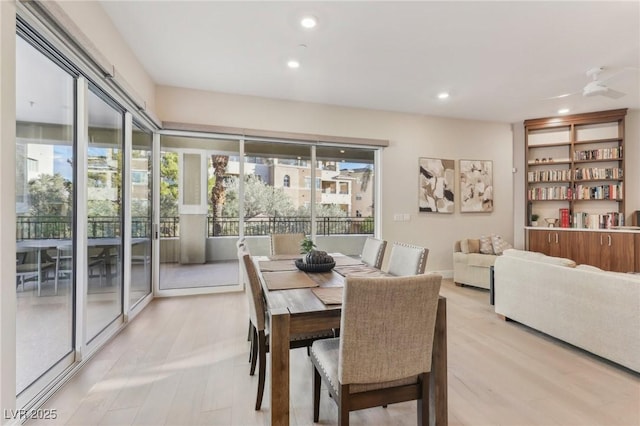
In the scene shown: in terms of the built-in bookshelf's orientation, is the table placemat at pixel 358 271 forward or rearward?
forward

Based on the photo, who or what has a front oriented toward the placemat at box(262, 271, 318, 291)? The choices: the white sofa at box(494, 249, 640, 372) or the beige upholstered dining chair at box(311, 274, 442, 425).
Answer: the beige upholstered dining chair

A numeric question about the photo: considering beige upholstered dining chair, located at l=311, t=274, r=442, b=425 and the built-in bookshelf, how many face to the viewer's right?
0

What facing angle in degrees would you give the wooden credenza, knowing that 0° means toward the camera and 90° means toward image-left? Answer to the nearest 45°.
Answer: approximately 45°

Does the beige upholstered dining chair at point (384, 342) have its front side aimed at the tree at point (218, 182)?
yes

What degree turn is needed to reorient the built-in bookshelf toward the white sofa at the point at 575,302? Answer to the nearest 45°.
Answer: approximately 45° to its left

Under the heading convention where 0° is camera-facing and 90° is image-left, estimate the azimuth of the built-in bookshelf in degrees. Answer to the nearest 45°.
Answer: approximately 45°

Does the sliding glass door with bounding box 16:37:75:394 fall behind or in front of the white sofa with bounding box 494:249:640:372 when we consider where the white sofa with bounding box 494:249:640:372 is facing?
behind

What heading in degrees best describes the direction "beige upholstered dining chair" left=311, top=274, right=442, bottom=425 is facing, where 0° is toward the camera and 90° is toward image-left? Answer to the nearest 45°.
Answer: approximately 135°

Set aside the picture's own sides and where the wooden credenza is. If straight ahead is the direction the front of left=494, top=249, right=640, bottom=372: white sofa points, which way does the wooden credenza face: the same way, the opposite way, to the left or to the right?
the opposite way

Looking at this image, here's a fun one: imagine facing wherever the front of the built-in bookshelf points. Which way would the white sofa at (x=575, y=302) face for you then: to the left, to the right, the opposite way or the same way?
the opposite way

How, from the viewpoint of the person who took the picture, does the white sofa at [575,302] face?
facing away from the viewer and to the right of the viewer
